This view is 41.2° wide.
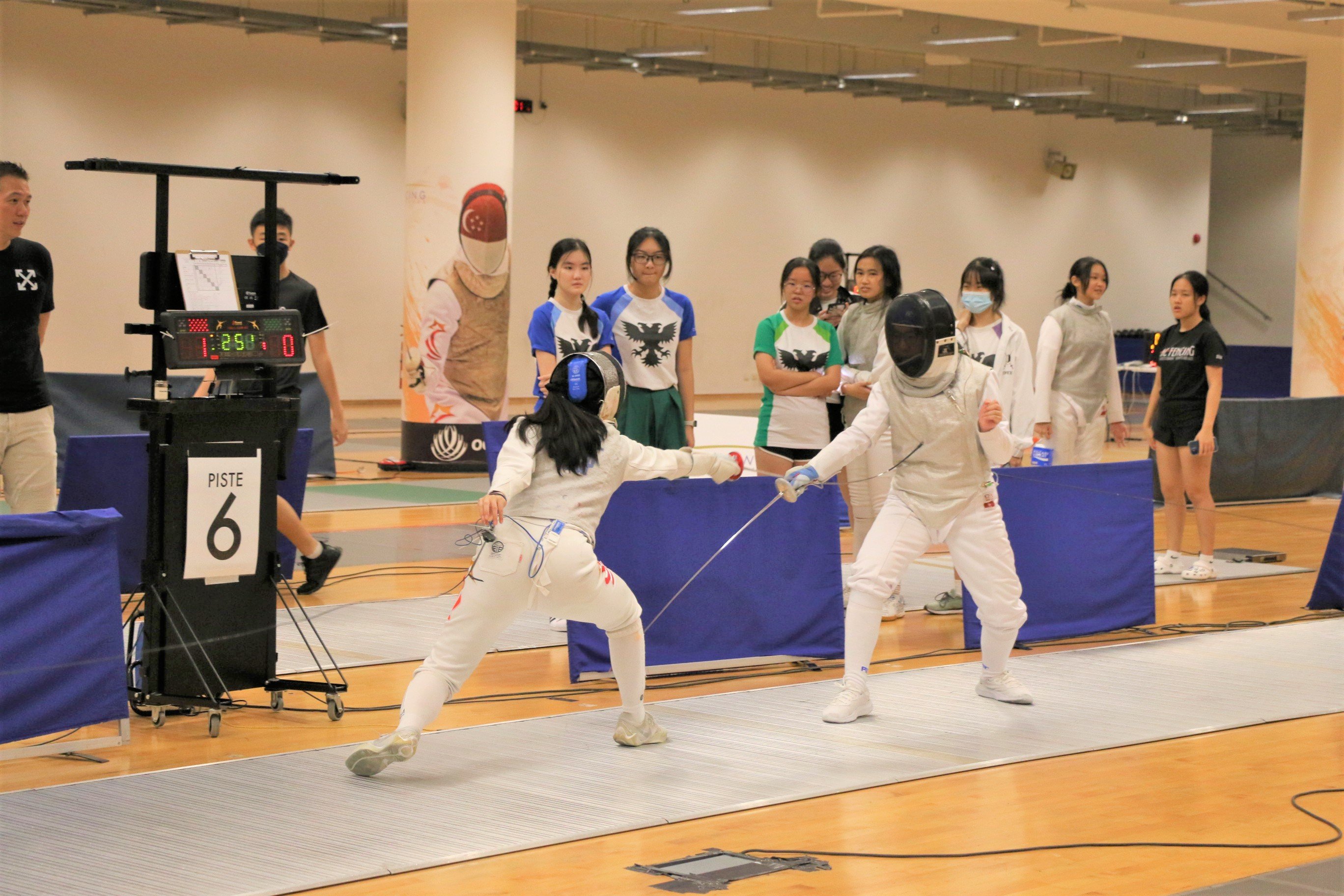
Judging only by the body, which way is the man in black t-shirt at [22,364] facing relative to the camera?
toward the camera

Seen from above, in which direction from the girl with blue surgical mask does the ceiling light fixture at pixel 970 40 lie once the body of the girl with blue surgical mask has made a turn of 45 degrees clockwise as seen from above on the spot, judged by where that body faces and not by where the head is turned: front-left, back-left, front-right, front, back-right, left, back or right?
right

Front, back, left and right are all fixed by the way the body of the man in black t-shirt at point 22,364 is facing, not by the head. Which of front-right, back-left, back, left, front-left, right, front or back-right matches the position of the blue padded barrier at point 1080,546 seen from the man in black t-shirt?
left

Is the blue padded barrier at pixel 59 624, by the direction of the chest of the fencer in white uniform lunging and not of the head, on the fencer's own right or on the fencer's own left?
on the fencer's own left

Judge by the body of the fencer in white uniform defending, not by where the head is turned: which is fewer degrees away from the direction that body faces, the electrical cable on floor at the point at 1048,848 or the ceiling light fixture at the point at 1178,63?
the electrical cable on floor

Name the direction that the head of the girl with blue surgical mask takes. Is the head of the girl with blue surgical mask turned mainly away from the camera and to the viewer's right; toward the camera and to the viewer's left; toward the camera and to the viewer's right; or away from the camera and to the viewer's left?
toward the camera and to the viewer's left

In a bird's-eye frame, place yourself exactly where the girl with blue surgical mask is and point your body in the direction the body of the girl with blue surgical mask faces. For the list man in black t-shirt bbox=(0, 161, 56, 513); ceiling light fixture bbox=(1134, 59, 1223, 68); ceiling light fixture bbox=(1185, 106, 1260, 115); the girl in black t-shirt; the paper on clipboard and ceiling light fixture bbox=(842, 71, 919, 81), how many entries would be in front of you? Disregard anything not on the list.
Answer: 2

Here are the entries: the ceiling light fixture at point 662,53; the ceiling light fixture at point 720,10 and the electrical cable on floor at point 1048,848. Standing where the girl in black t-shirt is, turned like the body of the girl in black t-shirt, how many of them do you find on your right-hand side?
2

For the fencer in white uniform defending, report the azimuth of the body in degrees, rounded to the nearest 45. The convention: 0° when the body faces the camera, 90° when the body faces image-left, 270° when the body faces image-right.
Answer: approximately 45°

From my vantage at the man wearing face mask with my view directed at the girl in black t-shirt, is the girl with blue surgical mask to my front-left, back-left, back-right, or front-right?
front-right

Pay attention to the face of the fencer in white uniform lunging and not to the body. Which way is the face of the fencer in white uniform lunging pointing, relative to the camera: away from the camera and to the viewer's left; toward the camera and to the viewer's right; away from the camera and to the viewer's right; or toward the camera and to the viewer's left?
away from the camera and to the viewer's right

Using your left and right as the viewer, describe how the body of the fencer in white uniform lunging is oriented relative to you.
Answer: facing away from the viewer and to the right of the viewer
